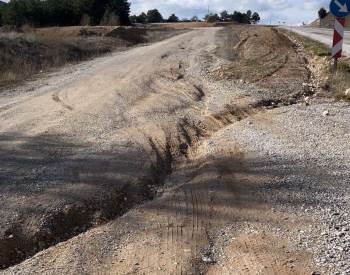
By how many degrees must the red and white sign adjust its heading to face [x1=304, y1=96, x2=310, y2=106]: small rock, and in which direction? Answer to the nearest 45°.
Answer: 0° — it already faces it

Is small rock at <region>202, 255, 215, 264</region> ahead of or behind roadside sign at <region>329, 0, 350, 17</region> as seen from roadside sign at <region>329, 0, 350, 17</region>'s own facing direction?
ahead

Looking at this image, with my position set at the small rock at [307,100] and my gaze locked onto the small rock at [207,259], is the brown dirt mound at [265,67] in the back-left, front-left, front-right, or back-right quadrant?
back-right

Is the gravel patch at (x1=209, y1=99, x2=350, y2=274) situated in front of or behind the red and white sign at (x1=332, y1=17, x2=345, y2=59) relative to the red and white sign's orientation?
in front

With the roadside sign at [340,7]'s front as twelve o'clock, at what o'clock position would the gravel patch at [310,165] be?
The gravel patch is roughly at 12 o'clock from the roadside sign.

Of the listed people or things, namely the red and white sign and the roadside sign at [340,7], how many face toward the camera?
2

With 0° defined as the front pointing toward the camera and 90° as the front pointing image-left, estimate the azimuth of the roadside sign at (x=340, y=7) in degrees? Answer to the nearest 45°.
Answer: approximately 0°

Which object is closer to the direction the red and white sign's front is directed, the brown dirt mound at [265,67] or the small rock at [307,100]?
the small rock
